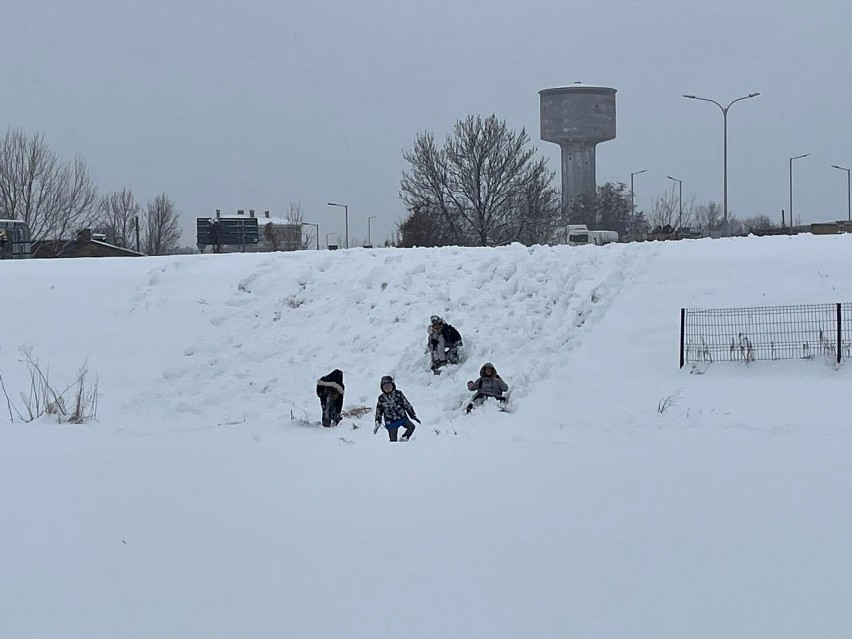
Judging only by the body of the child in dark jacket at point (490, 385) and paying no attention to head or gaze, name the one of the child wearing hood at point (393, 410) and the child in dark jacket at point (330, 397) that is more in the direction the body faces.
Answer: the child wearing hood

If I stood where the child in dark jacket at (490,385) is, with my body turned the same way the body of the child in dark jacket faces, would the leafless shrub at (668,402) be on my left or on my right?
on my left

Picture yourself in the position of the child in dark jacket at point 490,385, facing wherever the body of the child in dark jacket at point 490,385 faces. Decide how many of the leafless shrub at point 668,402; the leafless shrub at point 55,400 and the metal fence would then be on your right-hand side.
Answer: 1

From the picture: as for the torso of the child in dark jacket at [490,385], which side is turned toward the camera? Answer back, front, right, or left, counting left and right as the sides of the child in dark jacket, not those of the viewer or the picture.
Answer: front

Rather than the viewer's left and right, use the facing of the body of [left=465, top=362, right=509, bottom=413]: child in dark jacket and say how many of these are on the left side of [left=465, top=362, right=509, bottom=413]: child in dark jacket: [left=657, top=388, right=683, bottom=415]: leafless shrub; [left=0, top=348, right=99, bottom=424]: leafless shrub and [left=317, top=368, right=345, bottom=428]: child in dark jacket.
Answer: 1

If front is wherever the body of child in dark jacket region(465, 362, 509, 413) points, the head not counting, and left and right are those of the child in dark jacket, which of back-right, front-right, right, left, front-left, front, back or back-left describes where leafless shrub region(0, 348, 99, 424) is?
right

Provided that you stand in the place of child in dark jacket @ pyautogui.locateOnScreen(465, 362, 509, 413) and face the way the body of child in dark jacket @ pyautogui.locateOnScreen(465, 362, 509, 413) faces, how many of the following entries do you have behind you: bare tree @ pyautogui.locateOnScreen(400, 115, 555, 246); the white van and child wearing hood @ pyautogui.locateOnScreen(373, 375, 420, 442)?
2

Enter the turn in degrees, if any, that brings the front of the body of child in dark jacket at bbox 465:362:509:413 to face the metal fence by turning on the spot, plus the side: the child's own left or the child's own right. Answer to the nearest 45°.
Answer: approximately 135° to the child's own left

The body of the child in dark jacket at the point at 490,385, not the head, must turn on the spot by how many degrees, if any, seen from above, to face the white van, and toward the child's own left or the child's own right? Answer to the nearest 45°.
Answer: approximately 180°

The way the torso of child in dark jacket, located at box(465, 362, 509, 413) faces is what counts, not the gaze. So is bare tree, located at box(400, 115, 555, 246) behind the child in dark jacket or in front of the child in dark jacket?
behind
